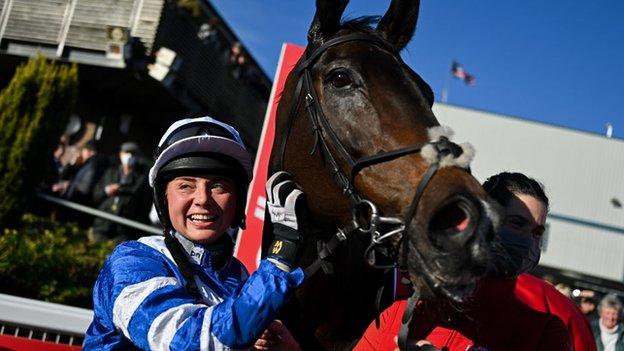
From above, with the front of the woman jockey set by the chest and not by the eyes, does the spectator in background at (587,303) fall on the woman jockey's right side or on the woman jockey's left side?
on the woman jockey's left side

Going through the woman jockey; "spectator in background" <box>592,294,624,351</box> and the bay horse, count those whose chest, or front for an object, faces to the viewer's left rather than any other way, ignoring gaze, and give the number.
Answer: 0

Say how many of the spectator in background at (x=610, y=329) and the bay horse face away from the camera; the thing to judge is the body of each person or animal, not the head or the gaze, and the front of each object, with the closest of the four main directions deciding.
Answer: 0

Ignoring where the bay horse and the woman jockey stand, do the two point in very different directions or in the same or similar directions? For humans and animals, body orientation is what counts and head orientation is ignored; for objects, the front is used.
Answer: same or similar directions

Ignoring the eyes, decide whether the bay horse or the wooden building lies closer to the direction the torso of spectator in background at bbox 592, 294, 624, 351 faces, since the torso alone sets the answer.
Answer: the bay horse

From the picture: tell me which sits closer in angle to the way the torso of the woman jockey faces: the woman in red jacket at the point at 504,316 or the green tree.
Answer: the woman in red jacket

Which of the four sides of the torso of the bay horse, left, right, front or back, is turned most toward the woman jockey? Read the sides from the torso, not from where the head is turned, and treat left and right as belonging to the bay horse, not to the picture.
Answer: right

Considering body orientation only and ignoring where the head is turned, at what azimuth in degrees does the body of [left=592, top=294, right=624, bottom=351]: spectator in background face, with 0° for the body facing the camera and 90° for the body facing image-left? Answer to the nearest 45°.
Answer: approximately 0°

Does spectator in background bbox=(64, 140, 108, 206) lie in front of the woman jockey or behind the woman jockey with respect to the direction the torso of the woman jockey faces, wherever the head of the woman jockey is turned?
behind

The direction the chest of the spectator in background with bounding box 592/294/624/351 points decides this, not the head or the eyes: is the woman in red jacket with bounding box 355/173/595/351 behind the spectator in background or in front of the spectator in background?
in front

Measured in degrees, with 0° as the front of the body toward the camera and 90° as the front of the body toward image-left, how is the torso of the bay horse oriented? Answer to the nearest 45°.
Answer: approximately 315°

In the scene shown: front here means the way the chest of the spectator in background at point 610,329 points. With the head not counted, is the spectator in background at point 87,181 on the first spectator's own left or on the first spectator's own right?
on the first spectator's own right
